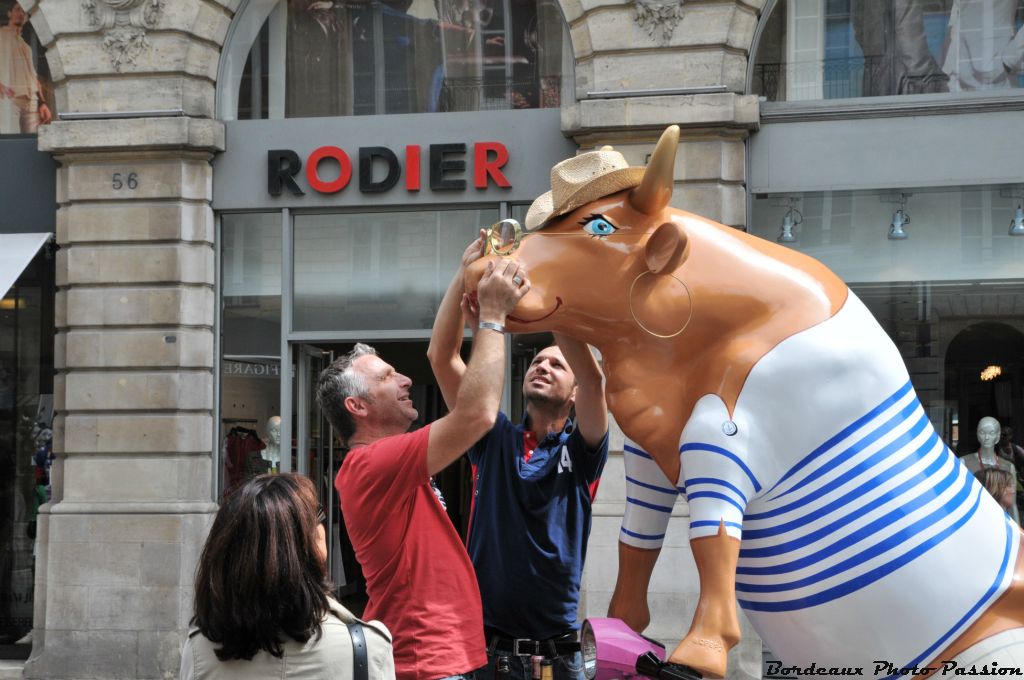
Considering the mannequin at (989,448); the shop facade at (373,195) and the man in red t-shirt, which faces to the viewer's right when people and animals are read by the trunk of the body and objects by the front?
the man in red t-shirt

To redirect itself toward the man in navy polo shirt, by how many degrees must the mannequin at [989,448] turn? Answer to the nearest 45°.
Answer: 0° — it already faces them

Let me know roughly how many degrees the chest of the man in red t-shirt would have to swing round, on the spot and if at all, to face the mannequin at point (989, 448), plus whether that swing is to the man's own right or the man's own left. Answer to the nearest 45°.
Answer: approximately 45° to the man's own left

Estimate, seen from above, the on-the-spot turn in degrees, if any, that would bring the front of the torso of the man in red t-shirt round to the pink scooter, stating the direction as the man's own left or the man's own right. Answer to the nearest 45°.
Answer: approximately 45° to the man's own right

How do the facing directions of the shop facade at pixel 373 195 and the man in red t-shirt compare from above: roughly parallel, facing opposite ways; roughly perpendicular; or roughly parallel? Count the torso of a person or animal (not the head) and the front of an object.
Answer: roughly perpendicular

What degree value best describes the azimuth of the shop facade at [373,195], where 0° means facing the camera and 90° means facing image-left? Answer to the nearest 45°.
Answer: approximately 0°

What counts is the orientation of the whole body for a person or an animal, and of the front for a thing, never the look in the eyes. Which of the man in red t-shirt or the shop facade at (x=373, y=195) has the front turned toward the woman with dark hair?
the shop facade

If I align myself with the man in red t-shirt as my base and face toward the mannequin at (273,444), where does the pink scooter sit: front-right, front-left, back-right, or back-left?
back-right

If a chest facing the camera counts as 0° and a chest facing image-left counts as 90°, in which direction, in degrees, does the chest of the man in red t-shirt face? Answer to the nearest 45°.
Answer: approximately 270°

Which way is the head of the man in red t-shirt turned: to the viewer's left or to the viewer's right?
to the viewer's right
